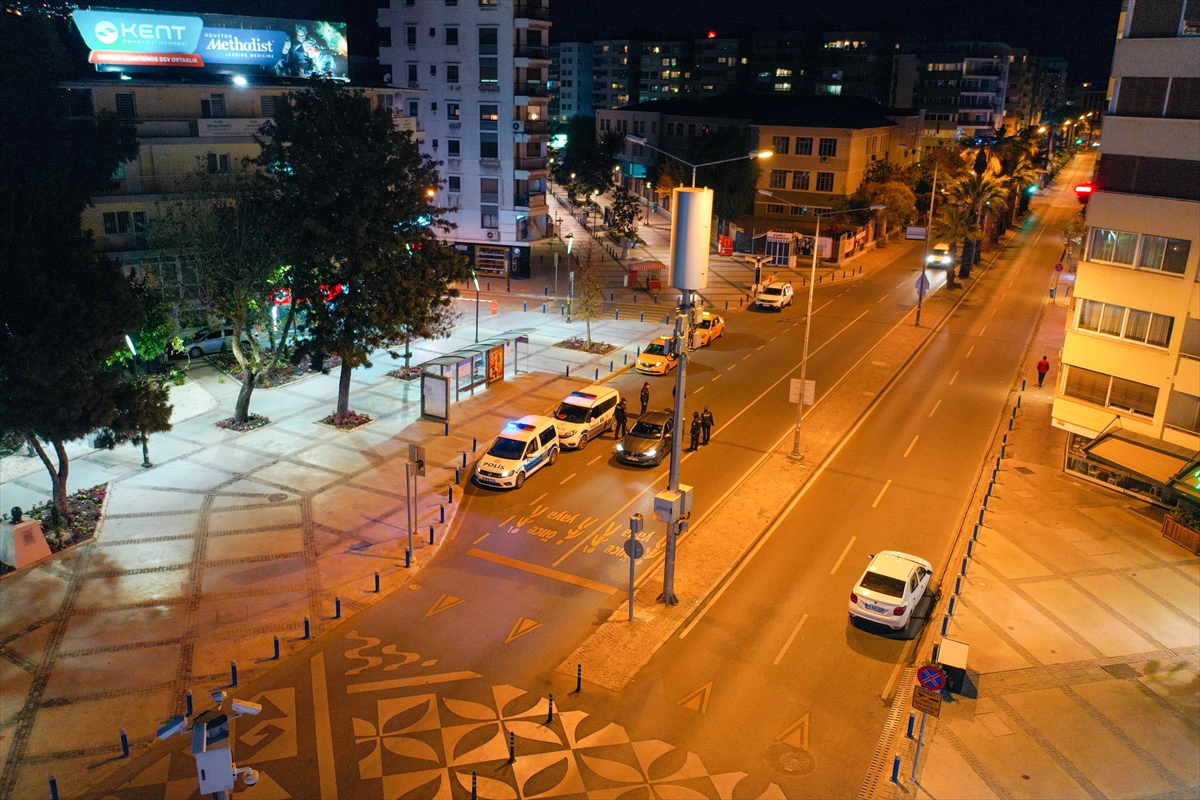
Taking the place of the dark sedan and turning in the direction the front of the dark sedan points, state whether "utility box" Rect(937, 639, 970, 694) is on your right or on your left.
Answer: on your left

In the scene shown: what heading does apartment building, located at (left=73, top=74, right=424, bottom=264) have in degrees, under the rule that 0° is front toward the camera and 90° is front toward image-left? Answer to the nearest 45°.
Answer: approximately 0°

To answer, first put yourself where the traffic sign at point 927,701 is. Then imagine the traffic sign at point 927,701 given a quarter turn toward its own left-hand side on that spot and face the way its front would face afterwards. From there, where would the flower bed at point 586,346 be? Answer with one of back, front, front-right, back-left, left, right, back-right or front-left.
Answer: back-left

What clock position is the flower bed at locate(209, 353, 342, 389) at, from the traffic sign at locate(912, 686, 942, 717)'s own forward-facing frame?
The flower bed is roughly at 4 o'clock from the traffic sign.

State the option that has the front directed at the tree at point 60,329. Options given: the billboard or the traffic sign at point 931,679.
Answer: the billboard

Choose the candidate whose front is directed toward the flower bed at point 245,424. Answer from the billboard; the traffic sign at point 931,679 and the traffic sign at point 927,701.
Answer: the billboard

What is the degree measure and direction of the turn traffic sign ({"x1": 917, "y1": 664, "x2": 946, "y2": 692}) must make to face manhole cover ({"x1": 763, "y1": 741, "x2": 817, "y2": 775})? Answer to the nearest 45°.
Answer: approximately 90° to its right

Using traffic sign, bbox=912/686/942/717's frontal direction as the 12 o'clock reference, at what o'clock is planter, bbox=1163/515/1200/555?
The planter is roughly at 7 o'clock from the traffic sign.

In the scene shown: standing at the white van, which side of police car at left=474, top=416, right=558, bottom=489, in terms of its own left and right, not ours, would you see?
back

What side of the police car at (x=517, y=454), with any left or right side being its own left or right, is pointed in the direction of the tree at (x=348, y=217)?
right

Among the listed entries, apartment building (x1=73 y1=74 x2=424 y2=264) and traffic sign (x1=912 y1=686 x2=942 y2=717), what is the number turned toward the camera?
2
